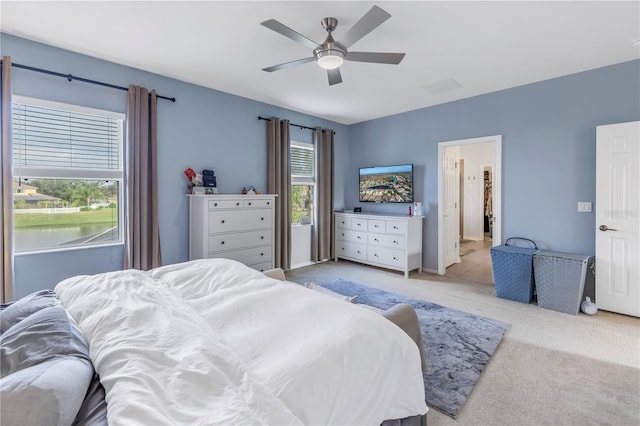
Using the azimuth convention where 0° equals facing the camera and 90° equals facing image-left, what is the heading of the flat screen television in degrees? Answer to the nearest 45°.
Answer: approximately 45°

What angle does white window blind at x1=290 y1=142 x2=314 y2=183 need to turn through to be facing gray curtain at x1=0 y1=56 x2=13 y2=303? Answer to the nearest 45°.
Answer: approximately 90° to its right

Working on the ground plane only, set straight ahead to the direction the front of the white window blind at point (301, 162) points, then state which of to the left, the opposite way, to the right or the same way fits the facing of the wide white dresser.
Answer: to the right

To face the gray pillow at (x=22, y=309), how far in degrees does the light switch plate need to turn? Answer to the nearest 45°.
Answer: approximately 45° to its right

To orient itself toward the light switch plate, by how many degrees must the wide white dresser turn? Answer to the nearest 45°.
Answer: approximately 90° to its left

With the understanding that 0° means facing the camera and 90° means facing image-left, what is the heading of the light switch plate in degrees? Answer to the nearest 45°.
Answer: approximately 0°
